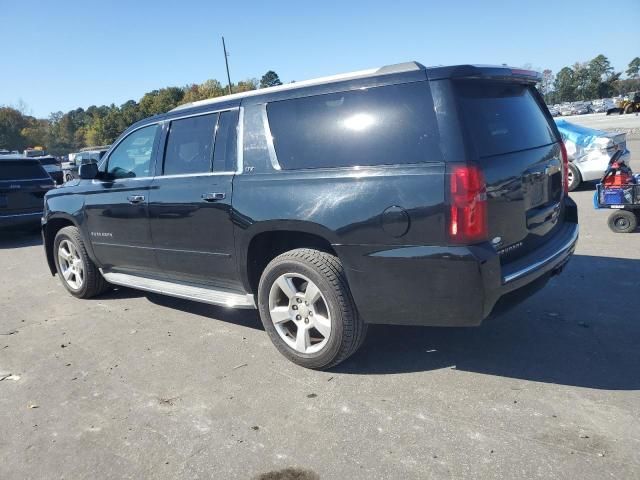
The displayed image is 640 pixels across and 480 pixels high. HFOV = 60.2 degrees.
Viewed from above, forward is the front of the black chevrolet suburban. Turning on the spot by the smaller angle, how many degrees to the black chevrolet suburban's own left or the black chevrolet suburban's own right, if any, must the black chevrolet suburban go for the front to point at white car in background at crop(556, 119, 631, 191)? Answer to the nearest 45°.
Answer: approximately 90° to the black chevrolet suburban's own right

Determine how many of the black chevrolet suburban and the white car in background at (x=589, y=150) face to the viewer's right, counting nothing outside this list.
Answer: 0

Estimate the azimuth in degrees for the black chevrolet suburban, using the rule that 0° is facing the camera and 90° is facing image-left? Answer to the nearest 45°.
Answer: approximately 135°

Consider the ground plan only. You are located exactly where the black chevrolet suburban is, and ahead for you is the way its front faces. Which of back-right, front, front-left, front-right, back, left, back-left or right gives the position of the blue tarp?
right
